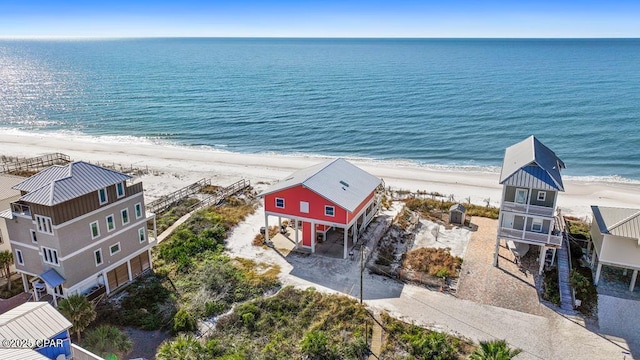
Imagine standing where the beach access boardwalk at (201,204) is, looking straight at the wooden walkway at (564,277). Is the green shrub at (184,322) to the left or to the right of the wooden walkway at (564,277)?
right

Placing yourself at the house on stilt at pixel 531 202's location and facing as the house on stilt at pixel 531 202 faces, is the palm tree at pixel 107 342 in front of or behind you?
in front

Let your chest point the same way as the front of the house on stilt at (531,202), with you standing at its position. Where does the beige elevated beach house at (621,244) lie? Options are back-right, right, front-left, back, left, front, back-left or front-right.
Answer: left

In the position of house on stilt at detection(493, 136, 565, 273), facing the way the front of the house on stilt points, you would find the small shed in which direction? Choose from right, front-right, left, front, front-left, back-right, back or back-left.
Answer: back-right

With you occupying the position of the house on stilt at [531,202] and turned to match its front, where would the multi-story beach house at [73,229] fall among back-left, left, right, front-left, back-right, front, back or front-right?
front-right

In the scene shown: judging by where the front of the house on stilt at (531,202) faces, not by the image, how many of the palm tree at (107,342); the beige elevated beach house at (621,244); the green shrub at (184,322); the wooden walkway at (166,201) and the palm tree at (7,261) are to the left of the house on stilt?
1

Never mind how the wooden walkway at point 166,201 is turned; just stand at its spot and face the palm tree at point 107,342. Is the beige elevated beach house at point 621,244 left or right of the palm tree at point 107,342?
left

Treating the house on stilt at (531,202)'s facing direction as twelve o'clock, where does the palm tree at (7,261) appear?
The palm tree is roughly at 2 o'clock from the house on stilt.

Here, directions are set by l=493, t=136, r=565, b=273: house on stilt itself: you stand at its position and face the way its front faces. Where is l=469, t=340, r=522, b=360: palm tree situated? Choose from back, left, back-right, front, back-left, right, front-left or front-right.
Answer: front

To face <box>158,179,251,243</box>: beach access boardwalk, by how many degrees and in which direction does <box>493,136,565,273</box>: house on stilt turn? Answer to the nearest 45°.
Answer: approximately 90° to its right

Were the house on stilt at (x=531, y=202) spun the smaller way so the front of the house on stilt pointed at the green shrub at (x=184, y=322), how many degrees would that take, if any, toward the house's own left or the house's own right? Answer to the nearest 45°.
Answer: approximately 45° to the house's own right

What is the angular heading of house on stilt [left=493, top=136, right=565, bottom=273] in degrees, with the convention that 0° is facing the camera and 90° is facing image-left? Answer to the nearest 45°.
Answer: approximately 0°

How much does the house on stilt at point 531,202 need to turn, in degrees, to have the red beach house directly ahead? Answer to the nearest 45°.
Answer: approximately 90° to its right

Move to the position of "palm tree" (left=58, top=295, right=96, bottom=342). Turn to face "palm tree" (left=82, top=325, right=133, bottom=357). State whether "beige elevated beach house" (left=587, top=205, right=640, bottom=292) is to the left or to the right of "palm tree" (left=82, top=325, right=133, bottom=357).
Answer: left

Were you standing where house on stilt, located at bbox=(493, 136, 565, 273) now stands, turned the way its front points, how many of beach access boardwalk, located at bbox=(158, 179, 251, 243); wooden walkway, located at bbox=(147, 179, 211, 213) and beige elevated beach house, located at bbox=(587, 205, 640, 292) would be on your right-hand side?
2
